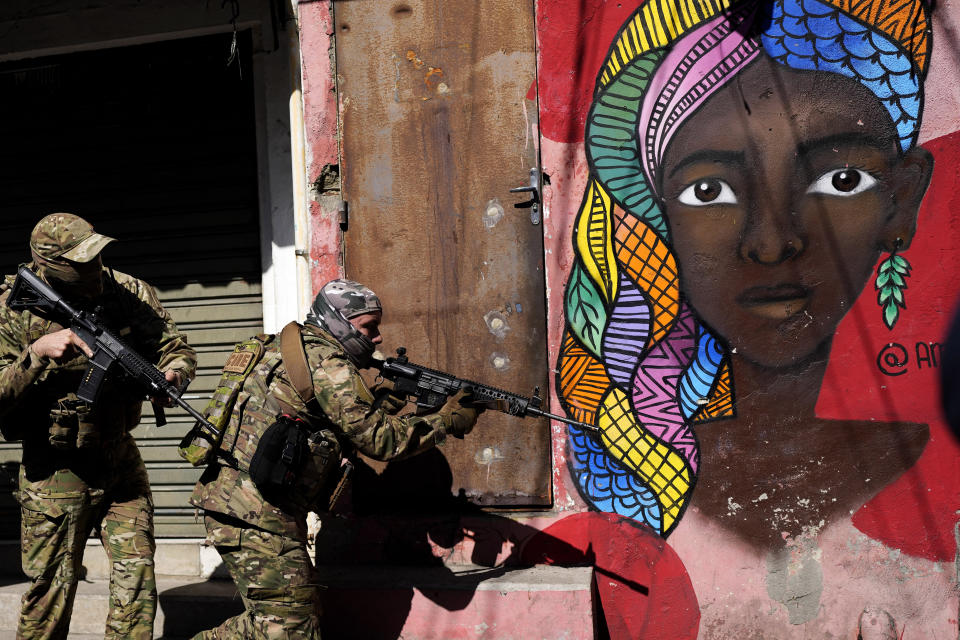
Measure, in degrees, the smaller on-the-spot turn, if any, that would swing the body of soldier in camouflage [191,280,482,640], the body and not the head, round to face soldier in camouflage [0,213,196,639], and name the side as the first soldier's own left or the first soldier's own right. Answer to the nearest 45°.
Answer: approximately 180°

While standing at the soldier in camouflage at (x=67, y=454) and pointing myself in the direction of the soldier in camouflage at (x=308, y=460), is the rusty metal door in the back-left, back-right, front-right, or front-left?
front-left

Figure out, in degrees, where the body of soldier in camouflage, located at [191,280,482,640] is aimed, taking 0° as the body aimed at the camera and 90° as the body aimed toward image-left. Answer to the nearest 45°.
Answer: approximately 270°

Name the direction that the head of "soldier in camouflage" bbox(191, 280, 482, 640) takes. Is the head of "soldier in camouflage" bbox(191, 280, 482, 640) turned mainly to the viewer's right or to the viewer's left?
to the viewer's right

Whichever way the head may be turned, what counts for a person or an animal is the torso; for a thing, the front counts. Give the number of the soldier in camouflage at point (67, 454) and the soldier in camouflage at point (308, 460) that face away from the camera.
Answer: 0

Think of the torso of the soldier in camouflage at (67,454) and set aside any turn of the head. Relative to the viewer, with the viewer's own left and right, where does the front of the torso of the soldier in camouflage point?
facing the viewer and to the right of the viewer
